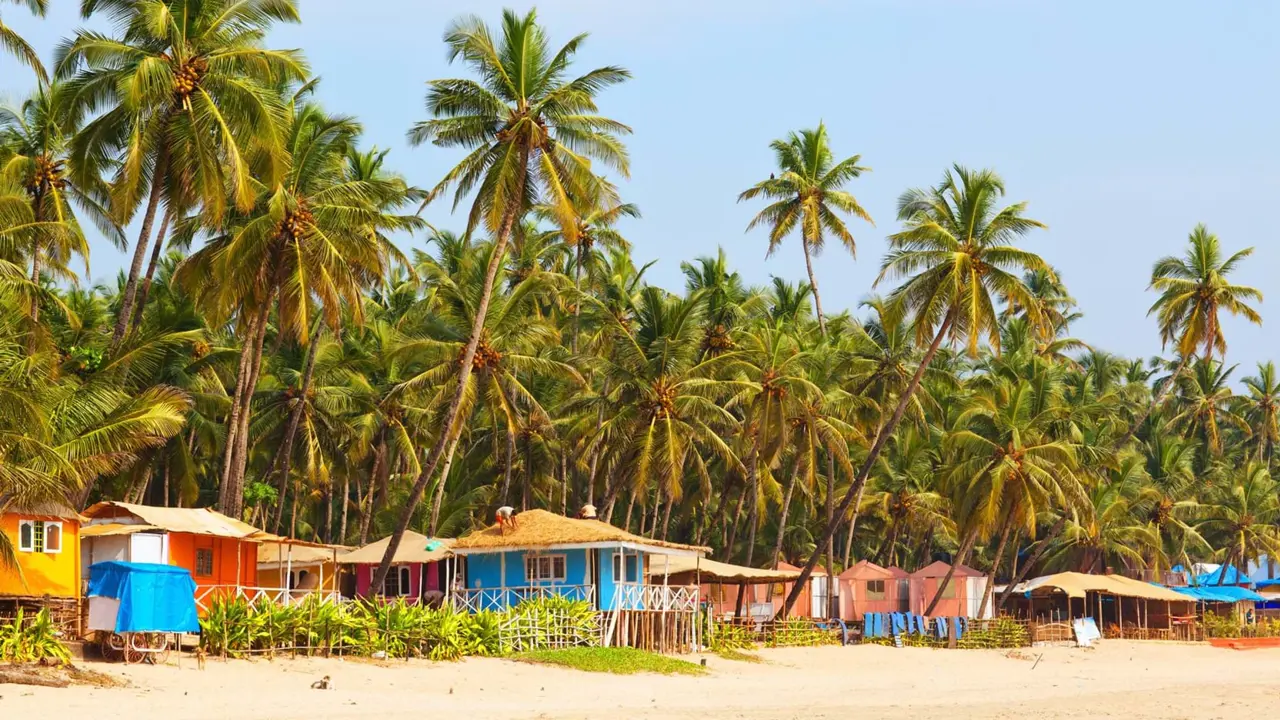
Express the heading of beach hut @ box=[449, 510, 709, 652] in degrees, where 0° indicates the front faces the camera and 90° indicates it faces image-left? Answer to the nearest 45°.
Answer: approximately 315°

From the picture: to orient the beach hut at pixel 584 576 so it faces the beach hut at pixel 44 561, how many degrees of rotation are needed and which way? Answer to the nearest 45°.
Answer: approximately 90° to its right

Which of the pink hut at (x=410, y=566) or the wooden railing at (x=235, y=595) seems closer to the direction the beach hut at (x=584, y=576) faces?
the wooden railing

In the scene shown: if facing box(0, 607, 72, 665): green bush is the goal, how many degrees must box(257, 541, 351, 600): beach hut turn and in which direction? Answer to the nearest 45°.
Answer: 0° — it already faces it

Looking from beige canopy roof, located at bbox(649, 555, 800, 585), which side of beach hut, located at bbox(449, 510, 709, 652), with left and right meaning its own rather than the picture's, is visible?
left

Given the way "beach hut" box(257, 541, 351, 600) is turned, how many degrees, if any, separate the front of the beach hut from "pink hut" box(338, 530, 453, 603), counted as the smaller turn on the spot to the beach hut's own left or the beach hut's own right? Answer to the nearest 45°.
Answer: approximately 90° to the beach hut's own left
